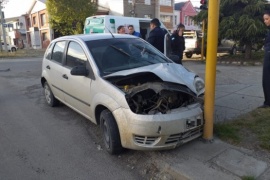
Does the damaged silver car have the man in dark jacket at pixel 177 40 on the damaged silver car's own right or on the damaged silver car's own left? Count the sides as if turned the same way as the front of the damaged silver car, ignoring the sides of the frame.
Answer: on the damaged silver car's own left

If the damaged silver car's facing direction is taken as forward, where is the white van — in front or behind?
behind

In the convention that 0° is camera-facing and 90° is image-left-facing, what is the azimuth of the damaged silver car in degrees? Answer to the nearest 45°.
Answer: approximately 315°

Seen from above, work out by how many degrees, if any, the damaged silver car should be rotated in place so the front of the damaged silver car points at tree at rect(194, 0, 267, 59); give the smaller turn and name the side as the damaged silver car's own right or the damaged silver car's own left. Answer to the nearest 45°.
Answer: approximately 90° to the damaged silver car's own left

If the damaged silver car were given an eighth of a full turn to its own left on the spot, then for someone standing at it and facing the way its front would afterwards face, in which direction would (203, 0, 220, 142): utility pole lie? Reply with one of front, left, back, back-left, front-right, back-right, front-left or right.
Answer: front

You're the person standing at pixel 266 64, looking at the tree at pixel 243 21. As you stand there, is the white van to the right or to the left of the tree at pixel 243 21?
left

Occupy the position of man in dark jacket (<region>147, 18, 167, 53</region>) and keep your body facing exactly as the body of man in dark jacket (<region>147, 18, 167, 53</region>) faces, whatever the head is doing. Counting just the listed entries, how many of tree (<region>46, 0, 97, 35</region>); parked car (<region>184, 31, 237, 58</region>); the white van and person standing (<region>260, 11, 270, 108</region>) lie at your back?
1

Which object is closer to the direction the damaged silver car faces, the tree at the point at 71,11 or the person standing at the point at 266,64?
the person standing

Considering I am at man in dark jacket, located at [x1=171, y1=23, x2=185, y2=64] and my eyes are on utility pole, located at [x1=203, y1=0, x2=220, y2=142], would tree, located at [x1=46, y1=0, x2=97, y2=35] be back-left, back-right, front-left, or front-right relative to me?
back-right
